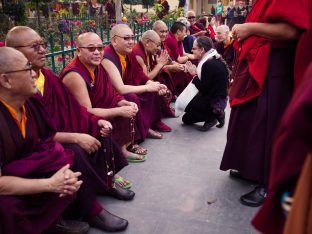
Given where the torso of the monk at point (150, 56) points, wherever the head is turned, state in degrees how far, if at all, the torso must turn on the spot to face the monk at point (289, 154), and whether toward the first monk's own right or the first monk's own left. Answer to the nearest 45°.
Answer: approximately 90° to the first monk's own right

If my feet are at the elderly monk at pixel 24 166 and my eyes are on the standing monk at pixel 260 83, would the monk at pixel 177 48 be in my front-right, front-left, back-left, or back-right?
front-left

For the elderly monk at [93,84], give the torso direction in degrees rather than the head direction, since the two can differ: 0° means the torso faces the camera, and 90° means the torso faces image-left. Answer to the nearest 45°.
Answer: approximately 315°

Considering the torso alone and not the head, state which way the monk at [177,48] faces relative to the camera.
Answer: to the viewer's right

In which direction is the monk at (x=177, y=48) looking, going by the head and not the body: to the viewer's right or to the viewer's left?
to the viewer's right

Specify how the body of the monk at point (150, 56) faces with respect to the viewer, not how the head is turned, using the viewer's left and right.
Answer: facing to the right of the viewer

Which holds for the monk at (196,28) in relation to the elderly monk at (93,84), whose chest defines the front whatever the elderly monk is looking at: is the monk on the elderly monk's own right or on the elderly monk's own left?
on the elderly monk's own left

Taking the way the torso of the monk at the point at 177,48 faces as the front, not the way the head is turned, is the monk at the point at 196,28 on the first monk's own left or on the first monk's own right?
on the first monk's own left

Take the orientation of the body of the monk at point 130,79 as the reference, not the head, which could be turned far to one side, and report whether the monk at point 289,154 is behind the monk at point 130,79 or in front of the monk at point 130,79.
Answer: in front

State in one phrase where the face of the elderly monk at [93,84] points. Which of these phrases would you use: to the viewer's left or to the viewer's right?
to the viewer's right

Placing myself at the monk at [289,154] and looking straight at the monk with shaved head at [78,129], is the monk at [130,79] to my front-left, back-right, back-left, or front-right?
front-right

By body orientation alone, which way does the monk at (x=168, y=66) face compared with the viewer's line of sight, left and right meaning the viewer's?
facing the viewer and to the right of the viewer

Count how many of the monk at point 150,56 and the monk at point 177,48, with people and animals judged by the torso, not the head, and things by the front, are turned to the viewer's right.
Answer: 2

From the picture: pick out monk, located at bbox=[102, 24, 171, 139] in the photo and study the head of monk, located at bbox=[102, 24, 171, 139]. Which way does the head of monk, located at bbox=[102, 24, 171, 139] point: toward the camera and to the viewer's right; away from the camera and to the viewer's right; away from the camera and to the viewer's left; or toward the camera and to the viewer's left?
toward the camera and to the viewer's right

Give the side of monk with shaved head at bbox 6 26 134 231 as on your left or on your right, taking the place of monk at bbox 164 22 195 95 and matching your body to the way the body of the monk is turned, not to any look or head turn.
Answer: on your right
